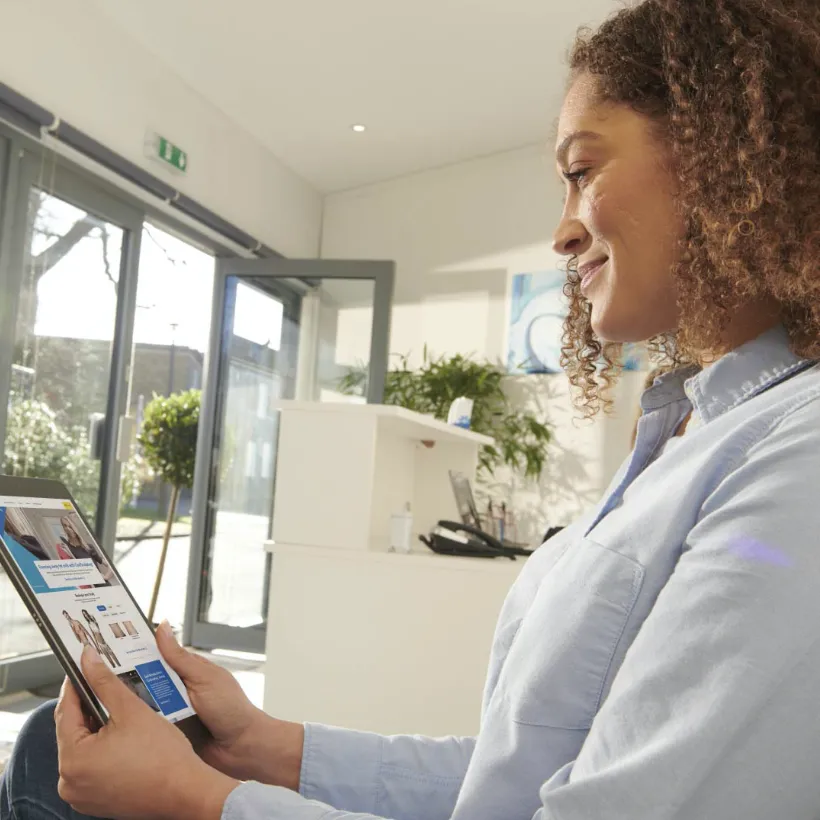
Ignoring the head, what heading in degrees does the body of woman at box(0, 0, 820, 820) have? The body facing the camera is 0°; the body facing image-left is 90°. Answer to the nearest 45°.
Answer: approximately 90°

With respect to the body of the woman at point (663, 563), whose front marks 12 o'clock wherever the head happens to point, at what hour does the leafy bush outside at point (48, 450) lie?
The leafy bush outside is roughly at 2 o'clock from the woman.

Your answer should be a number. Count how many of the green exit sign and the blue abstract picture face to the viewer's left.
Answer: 0

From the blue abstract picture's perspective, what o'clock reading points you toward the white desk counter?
The white desk counter is roughly at 12 o'clock from the blue abstract picture.

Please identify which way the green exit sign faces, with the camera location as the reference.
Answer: facing the viewer and to the right of the viewer

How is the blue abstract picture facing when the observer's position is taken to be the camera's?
facing the viewer

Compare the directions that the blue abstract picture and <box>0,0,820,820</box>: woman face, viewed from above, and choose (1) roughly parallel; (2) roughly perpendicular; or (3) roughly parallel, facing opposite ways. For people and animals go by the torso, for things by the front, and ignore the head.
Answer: roughly perpendicular

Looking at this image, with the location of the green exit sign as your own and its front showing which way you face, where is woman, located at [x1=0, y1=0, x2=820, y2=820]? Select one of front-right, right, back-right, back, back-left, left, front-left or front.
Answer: front-right

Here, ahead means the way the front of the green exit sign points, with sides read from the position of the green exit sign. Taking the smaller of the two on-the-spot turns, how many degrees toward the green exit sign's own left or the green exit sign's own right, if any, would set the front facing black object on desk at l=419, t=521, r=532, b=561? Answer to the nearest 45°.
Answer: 0° — it already faces it

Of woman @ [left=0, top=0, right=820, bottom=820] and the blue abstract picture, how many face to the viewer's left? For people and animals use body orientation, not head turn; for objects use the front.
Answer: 1

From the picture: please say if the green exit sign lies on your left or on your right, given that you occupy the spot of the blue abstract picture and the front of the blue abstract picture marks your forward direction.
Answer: on your right

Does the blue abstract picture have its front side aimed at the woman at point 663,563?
yes

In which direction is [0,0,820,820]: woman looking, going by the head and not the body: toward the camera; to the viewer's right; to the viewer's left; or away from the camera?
to the viewer's left

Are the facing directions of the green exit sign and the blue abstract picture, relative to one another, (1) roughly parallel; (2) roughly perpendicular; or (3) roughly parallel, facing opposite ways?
roughly perpendicular
